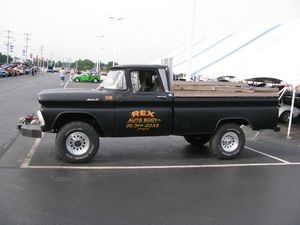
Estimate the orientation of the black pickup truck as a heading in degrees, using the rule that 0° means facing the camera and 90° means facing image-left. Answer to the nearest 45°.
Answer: approximately 90°

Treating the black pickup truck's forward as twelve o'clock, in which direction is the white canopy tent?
The white canopy tent is roughly at 4 o'clock from the black pickup truck.
